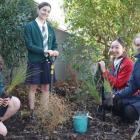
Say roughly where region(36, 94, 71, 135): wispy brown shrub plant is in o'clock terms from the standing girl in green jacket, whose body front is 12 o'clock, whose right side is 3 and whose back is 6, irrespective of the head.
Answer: The wispy brown shrub plant is roughly at 1 o'clock from the standing girl in green jacket.

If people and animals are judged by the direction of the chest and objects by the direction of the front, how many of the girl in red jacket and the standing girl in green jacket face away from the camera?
0

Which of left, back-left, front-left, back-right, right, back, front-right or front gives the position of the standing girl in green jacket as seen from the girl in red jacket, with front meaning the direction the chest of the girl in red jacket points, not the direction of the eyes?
front-right

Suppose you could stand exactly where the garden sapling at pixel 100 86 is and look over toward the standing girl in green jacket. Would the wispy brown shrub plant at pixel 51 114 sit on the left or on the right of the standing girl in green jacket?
left

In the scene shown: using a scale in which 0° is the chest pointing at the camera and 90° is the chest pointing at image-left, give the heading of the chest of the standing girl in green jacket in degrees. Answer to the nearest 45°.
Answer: approximately 315°

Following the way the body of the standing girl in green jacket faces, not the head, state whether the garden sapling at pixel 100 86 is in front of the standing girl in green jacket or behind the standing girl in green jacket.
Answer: in front

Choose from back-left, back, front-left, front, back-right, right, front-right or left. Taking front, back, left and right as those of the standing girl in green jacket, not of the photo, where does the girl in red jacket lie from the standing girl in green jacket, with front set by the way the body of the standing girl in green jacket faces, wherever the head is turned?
front-left
